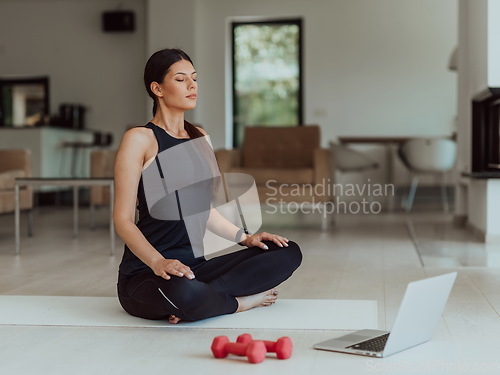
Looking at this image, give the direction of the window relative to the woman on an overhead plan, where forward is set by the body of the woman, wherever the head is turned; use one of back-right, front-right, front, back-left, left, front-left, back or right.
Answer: back-left

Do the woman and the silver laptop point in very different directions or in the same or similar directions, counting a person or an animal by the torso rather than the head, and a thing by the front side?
very different directions

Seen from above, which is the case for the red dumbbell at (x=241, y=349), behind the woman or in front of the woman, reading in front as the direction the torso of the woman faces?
in front

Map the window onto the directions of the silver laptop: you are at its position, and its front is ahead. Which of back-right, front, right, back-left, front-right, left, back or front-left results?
front-right

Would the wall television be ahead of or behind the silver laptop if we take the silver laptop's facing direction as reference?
ahead

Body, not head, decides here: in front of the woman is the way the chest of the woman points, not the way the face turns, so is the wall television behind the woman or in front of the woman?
behind

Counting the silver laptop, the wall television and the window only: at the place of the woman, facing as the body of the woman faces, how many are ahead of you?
1

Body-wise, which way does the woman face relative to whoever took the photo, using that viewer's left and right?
facing the viewer and to the right of the viewer

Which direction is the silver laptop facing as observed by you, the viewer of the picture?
facing away from the viewer and to the left of the viewer

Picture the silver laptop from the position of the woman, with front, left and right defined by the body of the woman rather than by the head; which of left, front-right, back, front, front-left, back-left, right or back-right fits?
front
